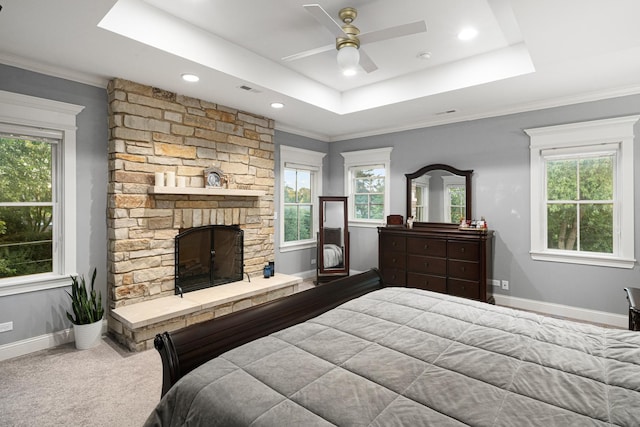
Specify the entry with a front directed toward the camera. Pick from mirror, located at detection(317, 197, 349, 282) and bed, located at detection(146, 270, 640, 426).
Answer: the mirror

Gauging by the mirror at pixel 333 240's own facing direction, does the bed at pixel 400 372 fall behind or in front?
in front

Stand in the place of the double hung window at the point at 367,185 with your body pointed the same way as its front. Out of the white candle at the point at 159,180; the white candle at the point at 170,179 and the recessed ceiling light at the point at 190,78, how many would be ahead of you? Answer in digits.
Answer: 3

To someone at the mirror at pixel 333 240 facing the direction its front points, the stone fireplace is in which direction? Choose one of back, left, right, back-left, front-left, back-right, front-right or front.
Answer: front-right

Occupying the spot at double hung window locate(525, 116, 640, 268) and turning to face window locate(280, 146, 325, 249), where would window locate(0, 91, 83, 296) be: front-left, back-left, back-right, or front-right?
front-left

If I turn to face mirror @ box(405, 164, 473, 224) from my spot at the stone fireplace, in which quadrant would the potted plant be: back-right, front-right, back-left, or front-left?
back-right

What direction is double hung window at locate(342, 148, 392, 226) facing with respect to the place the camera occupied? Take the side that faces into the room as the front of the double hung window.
facing the viewer and to the left of the viewer

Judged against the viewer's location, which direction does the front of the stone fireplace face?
facing the viewer and to the right of the viewer

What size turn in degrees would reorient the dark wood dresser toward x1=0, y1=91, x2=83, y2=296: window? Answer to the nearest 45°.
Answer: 0° — it already faces it

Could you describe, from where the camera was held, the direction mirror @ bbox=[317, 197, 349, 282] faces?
facing the viewer

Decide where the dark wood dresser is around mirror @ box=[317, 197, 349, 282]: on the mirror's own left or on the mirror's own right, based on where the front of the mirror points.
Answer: on the mirror's own left

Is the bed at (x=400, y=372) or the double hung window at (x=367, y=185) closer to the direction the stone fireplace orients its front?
the bed

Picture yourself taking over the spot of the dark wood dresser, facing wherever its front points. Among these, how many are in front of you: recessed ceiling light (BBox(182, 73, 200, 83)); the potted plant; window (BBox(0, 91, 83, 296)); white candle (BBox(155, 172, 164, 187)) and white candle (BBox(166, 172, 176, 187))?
5
